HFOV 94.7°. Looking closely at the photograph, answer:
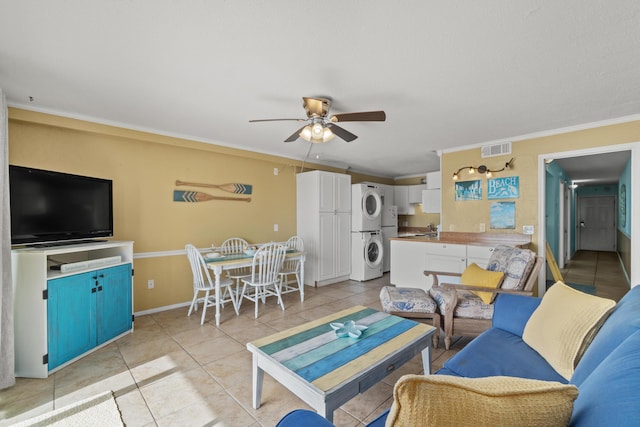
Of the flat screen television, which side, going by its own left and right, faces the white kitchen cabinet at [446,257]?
front

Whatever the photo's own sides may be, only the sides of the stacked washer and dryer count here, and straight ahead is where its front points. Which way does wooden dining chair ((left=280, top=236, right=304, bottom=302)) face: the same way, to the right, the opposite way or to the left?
to the right

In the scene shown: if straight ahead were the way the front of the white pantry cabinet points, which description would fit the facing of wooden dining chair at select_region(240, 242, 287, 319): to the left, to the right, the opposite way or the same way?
the opposite way

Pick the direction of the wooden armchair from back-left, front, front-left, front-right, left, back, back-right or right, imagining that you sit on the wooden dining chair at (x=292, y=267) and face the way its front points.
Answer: left

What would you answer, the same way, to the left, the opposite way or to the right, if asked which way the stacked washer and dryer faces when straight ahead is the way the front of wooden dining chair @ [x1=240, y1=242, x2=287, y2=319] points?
the opposite way

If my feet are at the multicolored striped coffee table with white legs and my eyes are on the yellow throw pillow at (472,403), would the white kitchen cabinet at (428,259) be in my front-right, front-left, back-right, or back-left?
back-left

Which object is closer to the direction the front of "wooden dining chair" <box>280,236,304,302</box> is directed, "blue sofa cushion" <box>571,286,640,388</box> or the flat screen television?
the flat screen television

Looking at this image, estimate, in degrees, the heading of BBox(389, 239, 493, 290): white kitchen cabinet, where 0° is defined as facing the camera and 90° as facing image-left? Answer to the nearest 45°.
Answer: approximately 0°

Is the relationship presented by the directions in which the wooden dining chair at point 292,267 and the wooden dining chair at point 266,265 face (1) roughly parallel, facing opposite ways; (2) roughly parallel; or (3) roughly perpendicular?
roughly perpendicular

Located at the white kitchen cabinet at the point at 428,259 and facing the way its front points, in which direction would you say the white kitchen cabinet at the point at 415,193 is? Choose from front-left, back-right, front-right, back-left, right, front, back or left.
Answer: back

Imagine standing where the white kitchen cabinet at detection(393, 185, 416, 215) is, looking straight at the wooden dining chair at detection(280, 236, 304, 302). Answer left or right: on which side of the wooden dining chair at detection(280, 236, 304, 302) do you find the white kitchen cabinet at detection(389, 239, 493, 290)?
left

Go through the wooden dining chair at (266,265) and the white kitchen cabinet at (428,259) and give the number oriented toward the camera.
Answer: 1
